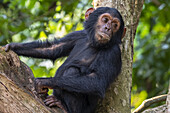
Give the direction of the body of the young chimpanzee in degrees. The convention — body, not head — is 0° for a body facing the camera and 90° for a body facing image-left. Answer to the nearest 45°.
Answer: approximately 45°
